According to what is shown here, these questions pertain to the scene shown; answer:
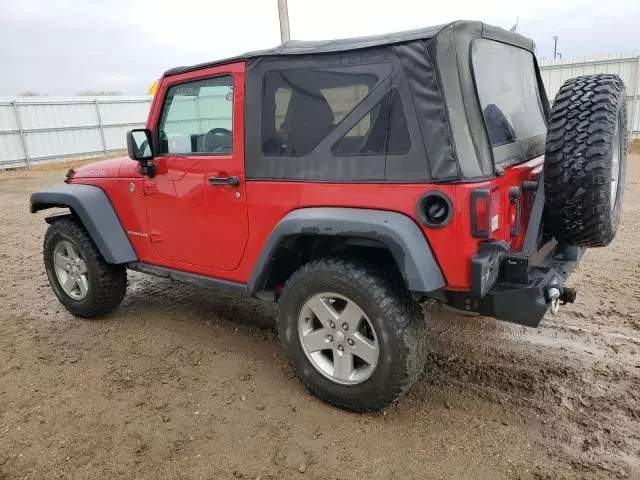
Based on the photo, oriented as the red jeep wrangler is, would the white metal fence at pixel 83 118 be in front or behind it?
in front

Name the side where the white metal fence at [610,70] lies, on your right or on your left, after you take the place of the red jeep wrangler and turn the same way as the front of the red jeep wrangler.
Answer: on your right

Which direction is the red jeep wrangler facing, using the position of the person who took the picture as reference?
facing away from the viewer and to the left of the viewer

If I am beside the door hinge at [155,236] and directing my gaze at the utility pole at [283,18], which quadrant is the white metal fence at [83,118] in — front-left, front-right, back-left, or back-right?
front-left

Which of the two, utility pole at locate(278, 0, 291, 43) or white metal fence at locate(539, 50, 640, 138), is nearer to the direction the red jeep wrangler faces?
the utility pole

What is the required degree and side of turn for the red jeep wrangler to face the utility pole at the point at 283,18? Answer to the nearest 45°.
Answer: approximately 45° to its right

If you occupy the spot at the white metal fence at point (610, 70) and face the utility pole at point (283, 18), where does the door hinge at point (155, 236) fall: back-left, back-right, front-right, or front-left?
front-left
